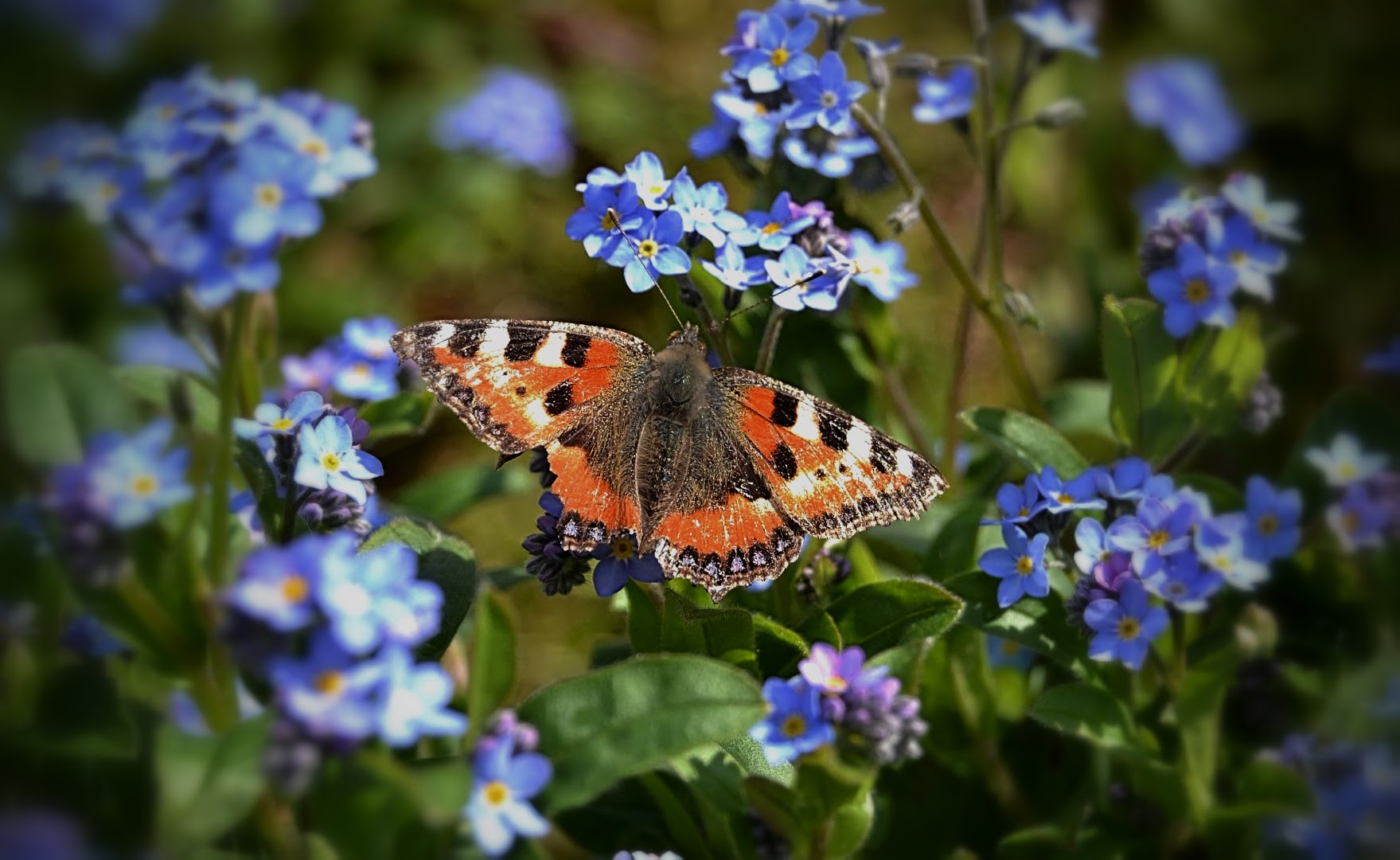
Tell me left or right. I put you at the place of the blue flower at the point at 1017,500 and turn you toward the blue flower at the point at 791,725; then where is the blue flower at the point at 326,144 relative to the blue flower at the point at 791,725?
right

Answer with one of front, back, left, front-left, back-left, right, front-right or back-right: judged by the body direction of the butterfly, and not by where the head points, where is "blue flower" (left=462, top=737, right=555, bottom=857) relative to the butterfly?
back

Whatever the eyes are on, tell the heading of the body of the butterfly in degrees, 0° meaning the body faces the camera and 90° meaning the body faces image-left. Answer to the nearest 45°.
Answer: approximately 180°

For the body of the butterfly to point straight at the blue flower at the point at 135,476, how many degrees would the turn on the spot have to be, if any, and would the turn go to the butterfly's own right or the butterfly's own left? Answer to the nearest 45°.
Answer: approximately 135° to the butterfly's own left

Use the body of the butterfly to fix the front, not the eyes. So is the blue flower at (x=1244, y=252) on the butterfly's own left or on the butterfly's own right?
on the butterfly's own right

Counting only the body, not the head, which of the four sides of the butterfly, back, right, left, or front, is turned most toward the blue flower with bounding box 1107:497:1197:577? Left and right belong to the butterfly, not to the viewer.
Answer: right

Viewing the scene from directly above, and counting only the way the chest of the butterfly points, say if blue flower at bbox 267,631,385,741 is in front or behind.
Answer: behind
